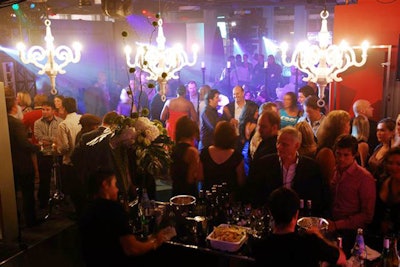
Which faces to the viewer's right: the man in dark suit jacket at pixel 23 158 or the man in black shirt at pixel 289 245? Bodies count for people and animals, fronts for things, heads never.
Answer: the man in dark suit jacket

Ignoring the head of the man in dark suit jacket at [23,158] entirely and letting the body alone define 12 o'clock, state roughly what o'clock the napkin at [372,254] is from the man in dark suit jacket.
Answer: The napkin is roughly at 2 o'clock from the man in dark suit jacket.

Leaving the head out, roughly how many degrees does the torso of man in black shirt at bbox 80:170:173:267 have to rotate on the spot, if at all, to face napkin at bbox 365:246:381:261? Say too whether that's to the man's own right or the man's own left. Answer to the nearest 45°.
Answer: approximately 45° to the man's own right

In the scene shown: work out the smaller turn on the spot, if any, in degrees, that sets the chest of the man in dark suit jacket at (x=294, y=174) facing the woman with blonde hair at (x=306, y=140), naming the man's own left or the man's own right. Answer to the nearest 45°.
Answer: approximately 180°

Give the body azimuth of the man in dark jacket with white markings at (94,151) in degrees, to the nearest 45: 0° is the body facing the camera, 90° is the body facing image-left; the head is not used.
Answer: approximately 225°

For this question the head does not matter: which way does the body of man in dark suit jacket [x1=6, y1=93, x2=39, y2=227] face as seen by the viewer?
to the viewer's right

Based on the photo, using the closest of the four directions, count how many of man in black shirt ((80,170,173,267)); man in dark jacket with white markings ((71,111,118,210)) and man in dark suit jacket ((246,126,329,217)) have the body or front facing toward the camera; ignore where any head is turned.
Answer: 1

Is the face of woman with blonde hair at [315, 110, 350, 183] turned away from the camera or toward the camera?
away from the camera

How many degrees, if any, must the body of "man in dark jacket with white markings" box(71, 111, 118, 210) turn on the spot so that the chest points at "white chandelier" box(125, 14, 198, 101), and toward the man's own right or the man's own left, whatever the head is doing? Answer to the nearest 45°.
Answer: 0° — they already face it

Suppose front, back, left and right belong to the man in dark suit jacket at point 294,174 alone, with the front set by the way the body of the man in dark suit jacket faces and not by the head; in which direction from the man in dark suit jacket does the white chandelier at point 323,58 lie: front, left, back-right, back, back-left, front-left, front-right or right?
back

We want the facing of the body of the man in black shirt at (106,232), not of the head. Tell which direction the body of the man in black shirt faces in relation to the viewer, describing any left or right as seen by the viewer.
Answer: facing away from the viewer and to the right of the viewer

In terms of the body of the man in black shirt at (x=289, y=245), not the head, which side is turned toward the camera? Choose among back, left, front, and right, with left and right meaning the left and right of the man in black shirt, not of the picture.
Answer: back

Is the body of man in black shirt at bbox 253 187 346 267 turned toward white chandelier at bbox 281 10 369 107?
yes

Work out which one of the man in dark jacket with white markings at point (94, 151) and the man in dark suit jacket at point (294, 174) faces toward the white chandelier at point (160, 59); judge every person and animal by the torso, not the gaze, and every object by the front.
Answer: the man in dark jacket with white markings at point (94, 151)
